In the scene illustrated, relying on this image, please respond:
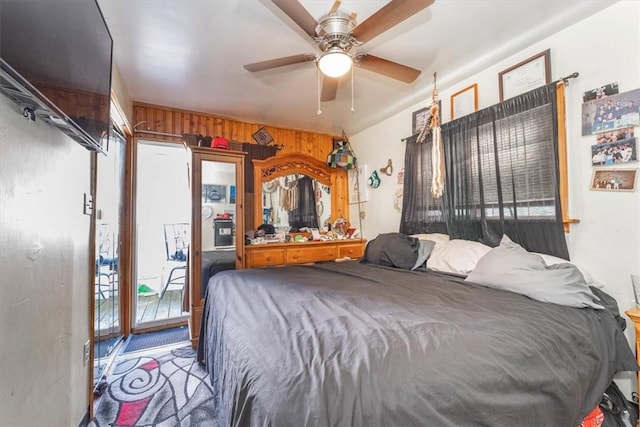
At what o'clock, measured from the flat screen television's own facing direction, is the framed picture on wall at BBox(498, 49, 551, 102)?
The framed picture on wall is roughly at 11 o'clock from the flat screen television.

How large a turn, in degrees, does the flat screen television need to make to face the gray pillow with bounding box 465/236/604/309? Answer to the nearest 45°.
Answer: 0° — it already faces it

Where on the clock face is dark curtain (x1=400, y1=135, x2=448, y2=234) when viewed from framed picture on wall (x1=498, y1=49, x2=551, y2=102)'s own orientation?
The dark curtain is roughly at 2 o'clock from the framed picture on wall.

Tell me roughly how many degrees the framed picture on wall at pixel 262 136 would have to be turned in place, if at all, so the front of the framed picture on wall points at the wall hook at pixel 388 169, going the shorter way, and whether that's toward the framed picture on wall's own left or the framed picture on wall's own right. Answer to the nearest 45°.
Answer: approximately 90° to the framed picture on wall's own left

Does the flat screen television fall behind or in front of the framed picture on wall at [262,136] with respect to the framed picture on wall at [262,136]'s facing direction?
in front

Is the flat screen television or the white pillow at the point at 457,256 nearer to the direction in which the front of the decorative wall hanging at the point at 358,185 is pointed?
the flat screen television

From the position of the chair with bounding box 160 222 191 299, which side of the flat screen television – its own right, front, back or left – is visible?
left

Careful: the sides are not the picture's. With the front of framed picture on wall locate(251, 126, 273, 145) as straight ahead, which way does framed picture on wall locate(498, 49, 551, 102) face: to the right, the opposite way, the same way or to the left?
to the right

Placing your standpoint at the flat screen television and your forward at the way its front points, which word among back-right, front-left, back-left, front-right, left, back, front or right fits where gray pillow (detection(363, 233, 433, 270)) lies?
front-left

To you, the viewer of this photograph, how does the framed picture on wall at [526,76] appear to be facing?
facing the viewer and to the left of the viewer

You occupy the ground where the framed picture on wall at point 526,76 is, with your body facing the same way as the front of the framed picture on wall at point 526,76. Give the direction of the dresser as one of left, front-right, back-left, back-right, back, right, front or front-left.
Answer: front-right

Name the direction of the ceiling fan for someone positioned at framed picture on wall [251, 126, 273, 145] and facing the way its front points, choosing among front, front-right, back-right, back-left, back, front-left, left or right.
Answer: front

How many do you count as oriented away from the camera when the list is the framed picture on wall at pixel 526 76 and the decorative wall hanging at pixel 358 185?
0

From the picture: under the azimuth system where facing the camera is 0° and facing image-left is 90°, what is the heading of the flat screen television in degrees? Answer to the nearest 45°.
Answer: approximately 315°

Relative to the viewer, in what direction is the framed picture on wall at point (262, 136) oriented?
toward the camera
